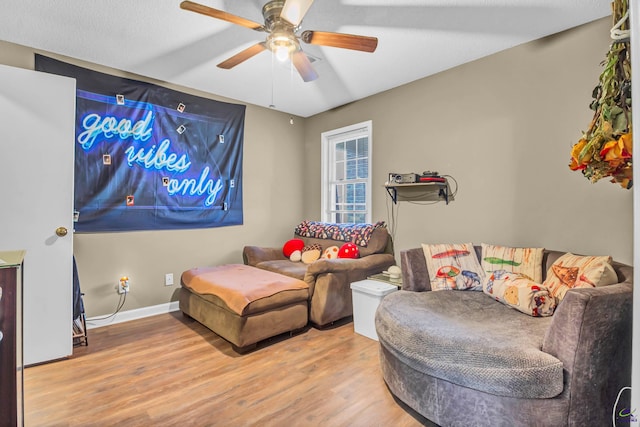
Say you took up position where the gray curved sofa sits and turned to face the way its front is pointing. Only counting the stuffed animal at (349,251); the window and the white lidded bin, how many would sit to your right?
3

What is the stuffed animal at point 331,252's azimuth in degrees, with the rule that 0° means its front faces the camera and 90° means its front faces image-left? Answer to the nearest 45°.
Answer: approximately 45°

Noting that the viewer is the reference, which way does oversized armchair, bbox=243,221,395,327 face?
facing the viewer and to the left of the viewer

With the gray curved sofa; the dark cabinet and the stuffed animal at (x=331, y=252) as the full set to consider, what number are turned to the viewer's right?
1

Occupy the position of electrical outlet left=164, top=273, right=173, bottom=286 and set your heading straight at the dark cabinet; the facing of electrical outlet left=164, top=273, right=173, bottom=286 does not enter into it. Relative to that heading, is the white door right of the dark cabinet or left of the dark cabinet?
right

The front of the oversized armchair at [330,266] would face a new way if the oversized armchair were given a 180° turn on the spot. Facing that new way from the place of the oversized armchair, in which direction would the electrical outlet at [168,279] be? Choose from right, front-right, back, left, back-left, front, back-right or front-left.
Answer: back-left

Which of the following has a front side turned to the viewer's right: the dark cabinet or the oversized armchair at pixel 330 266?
the dark cabinet

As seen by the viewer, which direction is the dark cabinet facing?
to the viewer's right

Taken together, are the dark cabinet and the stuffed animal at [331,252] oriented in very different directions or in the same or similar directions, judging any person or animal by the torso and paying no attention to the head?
very different directions

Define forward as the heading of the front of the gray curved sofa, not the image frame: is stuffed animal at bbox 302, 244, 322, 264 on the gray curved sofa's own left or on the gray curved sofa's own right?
on the gray curved sofa's own right

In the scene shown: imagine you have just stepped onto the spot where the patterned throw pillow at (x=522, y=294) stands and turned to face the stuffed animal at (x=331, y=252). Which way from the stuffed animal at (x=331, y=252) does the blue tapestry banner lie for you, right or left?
left

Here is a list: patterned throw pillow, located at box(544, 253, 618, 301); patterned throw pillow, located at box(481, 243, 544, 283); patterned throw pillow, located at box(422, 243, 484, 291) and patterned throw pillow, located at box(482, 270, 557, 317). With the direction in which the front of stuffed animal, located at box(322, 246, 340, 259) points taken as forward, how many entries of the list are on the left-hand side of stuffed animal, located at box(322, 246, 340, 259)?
4

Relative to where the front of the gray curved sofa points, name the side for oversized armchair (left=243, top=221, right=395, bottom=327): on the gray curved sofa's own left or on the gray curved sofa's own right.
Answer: on the gray curved sofa's own right
